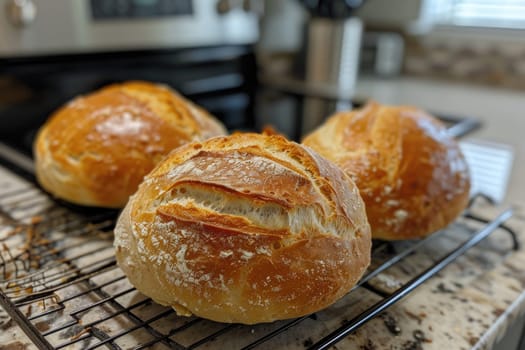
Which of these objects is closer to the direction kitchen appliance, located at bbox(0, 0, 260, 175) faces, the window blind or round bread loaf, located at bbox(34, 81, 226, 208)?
the round bread loaf

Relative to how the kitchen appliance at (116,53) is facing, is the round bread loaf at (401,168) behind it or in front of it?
in front

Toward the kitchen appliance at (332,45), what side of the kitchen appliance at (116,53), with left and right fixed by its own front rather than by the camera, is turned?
left

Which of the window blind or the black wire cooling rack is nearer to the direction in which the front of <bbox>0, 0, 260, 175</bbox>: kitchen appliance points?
the black wire cooling rack

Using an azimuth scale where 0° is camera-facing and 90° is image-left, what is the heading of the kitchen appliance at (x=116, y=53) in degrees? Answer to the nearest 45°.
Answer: approximately 0°

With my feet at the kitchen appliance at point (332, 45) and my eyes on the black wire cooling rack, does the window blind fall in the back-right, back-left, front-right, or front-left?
back-left

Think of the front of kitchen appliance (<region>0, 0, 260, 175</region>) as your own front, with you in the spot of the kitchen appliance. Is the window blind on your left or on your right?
on your left

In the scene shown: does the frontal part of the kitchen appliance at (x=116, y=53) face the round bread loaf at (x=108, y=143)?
yes

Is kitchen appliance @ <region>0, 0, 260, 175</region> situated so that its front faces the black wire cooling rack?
yes

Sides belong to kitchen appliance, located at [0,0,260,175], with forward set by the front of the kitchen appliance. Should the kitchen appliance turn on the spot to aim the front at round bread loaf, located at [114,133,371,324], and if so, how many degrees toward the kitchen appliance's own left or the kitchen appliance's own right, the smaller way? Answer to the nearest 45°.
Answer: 0° — it already faces it
